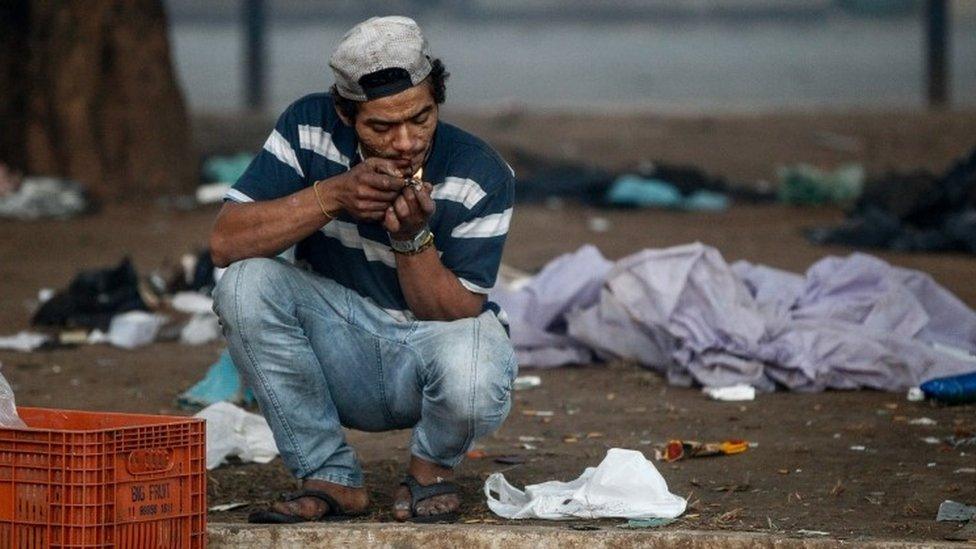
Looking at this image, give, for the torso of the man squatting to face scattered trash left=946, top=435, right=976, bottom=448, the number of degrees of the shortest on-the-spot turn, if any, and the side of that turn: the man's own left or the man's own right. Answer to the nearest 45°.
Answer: approximately 90° to the man's own left

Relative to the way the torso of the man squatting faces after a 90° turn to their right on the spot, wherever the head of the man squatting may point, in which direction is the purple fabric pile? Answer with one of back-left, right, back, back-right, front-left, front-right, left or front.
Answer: back-right

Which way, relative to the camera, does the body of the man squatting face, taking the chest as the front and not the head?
toward the camera

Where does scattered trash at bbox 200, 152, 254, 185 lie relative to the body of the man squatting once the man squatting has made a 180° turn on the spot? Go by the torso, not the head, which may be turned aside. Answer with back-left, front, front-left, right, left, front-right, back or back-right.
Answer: front

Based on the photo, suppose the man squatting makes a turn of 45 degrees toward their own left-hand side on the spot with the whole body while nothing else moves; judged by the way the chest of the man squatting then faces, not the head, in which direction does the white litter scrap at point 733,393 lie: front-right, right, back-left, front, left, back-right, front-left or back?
left

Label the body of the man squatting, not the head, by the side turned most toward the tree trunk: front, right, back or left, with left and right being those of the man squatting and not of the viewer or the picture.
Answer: back

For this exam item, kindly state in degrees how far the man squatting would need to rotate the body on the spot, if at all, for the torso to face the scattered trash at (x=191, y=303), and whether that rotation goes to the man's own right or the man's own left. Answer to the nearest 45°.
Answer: approximately 180°

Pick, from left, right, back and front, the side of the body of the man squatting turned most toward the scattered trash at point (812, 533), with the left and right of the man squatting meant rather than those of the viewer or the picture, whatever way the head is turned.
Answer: left

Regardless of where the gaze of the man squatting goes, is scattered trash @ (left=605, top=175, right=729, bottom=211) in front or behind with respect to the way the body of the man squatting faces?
behind

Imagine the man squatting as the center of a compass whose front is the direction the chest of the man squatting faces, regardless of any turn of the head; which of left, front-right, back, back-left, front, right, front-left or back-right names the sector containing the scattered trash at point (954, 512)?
left
